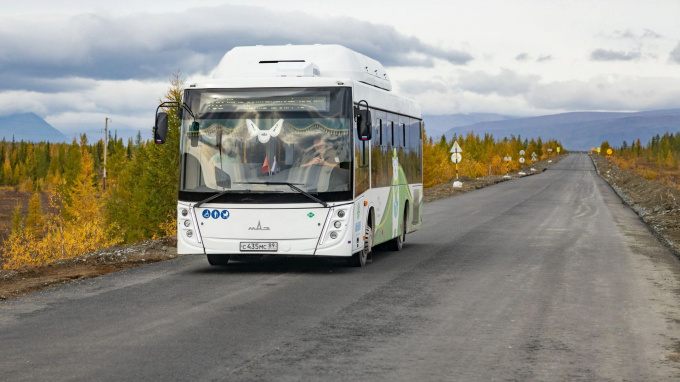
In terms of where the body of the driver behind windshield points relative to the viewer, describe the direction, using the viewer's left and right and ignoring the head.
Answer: facing the viewer

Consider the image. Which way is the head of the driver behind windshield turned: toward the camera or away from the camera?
toward the camera

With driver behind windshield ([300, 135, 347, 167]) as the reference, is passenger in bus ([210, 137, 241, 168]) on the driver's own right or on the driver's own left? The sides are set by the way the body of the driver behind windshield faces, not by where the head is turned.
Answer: on the driver's own right

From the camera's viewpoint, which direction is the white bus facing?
toward the camera
